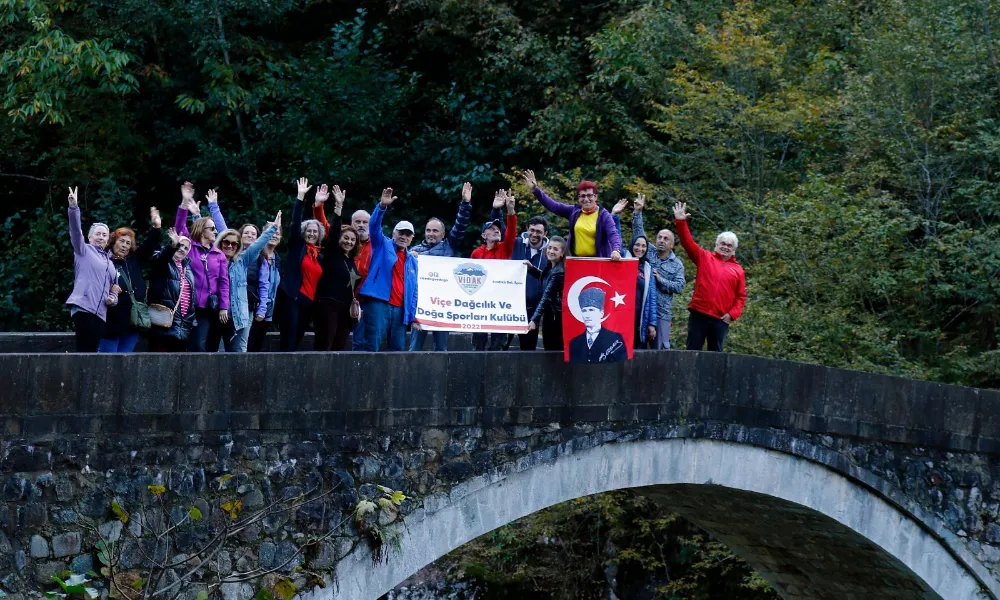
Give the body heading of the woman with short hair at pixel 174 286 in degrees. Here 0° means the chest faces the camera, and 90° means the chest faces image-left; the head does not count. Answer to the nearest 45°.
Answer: approximately 315°

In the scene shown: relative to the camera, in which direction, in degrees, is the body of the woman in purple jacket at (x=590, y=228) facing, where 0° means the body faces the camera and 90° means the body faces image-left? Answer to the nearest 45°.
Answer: approximately 0°

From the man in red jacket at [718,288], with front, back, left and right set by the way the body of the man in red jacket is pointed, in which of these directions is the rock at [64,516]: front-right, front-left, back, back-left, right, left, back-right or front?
front-right

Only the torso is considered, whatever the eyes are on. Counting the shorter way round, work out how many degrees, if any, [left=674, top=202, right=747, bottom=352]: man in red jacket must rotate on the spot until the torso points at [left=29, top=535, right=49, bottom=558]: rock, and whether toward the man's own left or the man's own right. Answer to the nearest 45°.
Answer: approximately 45° to the man's own right

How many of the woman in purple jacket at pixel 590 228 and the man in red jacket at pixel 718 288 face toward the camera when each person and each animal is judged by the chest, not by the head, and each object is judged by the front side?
2

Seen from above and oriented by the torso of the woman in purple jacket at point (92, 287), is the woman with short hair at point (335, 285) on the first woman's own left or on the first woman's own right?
on the first woman's own left

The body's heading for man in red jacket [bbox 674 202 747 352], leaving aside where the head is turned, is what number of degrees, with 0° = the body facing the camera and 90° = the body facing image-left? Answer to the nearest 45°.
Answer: approximately 0°
